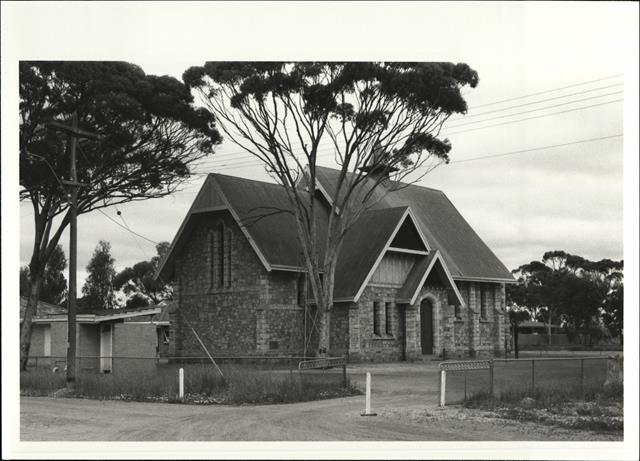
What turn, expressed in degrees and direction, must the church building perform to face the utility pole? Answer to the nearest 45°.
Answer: approximately 45° to its right

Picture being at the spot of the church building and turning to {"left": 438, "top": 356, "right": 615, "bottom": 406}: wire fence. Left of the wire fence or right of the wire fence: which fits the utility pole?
right

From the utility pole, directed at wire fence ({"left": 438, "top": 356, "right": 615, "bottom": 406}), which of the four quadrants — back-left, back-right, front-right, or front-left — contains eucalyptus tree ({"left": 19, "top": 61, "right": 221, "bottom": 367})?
back-left

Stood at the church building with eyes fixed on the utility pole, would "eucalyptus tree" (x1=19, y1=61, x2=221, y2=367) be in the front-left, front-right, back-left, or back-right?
front-right

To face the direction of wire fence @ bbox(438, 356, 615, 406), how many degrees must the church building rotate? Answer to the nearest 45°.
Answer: approximately 45° to its right

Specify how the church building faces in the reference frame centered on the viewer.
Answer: facing the viewer and to the right of the viewer

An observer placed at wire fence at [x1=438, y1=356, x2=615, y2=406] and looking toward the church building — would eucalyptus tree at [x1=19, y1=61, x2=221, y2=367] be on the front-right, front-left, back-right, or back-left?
front-left

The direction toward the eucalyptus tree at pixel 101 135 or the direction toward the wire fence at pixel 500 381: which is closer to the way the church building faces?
the wire fence

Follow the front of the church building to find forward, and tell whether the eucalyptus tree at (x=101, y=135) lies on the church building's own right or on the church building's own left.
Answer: on the church building's own right

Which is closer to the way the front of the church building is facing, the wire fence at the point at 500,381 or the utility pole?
the wire fence
